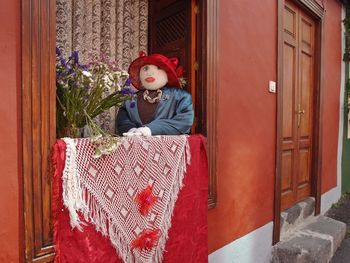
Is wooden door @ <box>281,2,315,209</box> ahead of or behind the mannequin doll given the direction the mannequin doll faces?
behind

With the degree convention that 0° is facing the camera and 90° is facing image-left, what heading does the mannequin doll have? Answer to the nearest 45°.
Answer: approximately 45°

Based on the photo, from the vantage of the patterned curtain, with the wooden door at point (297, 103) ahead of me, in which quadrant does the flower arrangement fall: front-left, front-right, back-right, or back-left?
back-right
